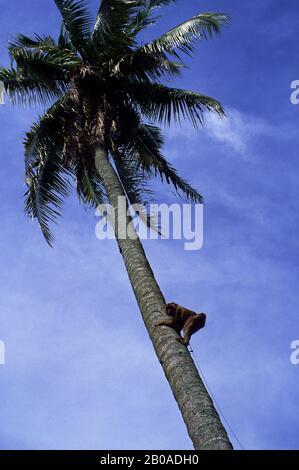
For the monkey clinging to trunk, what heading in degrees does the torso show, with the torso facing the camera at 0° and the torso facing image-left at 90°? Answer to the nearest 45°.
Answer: approximately 90°
